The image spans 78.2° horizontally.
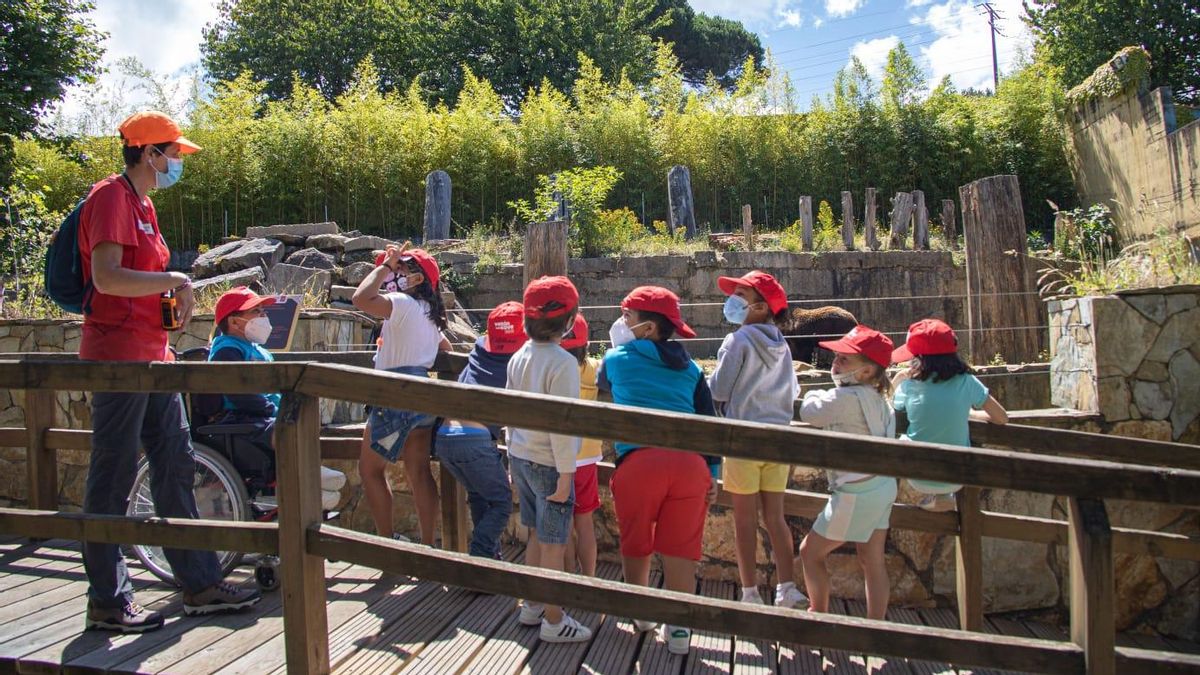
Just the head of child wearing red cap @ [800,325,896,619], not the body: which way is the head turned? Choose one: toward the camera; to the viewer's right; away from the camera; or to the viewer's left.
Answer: to the viewer's left

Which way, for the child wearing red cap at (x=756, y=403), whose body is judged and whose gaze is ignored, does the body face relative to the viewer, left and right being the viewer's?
facing away from the viewer and to the left of the viewer

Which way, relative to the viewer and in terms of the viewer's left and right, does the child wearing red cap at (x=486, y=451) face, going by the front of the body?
facing away from the viewer and to the right of the viewer

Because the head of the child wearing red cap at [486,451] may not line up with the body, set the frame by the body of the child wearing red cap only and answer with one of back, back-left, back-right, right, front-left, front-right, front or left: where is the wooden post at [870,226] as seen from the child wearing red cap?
front

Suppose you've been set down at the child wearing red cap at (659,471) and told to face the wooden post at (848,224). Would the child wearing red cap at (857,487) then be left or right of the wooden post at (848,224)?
right

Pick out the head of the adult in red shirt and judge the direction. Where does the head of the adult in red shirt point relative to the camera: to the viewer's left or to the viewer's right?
to the viewer's right

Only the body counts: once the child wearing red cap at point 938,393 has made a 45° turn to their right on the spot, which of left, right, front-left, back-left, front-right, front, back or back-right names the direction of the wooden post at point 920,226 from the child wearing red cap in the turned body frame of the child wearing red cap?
front

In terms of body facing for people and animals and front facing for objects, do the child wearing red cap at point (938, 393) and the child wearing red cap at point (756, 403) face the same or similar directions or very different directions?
same or similar directions

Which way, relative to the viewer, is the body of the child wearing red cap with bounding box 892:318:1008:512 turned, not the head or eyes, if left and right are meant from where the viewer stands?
facing away from the viewer and to the left of the viewer

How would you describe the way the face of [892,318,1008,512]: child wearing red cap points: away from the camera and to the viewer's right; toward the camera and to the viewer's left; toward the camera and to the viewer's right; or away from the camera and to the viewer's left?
away from the camera and to the viewer's left

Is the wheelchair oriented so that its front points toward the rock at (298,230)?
no

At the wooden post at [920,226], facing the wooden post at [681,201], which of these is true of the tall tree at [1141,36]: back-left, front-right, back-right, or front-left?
back-right

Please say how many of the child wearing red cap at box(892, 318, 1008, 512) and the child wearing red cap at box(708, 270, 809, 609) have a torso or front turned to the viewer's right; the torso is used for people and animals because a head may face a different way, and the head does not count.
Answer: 0

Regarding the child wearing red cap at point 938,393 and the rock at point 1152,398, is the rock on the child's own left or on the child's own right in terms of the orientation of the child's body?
on the child's own right

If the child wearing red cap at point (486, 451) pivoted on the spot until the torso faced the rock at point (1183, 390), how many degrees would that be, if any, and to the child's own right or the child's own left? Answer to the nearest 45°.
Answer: approximately 45° to the child's own right

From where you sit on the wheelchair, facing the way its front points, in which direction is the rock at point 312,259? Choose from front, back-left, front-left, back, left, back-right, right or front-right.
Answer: left

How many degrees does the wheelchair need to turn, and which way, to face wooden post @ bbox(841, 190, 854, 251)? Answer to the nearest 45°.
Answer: approximately 45° to its left

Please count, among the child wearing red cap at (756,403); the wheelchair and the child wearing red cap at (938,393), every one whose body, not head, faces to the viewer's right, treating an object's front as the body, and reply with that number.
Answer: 1

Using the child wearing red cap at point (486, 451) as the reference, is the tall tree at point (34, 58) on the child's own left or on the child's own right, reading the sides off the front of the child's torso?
on the child's own left

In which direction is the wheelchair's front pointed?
to the viewer's right

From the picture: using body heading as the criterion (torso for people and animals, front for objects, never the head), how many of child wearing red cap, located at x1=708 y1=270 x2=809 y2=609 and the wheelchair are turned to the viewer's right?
1

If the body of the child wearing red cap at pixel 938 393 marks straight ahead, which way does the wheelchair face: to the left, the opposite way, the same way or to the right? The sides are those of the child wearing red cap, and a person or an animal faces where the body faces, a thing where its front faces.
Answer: to the right

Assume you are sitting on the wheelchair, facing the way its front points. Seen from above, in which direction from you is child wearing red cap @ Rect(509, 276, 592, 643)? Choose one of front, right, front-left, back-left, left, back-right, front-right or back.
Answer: front-right

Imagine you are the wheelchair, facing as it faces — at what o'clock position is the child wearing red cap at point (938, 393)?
The child wearing red cap is roughly at 1 o'clock from the wheelchair.

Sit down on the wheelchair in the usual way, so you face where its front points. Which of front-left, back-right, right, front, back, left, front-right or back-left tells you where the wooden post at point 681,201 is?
front-left
